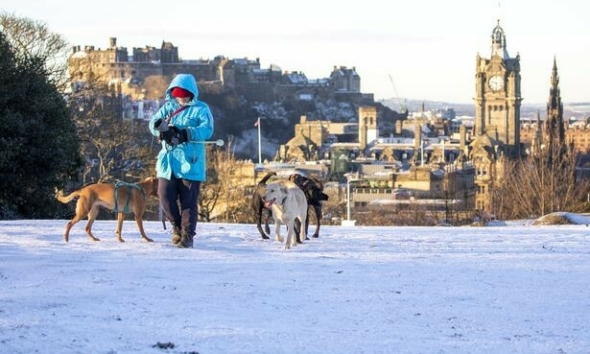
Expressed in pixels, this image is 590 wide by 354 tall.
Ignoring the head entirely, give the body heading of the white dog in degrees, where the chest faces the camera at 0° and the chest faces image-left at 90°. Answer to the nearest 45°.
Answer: approximately 45°

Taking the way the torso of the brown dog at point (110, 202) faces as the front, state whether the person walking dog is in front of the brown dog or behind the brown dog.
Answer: in front

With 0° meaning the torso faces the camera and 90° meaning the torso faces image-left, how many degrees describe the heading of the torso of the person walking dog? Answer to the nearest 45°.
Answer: approximately 0°

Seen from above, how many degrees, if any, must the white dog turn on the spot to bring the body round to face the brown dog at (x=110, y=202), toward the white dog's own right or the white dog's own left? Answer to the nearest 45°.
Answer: approximately 45° to the white dog's own right

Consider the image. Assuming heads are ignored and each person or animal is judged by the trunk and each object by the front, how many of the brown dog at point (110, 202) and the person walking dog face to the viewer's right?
1

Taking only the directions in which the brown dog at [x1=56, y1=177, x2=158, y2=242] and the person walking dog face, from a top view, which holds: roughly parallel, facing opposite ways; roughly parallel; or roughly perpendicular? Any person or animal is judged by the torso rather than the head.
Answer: roughly perpendicular

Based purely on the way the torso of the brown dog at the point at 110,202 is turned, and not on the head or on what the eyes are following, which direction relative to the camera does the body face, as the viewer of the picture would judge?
to the viewer's right

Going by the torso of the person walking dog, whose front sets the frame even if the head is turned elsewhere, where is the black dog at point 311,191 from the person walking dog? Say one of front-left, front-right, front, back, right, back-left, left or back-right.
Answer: back-left
